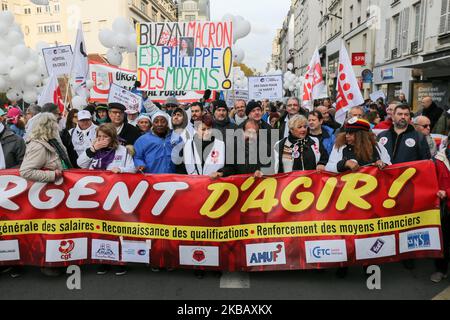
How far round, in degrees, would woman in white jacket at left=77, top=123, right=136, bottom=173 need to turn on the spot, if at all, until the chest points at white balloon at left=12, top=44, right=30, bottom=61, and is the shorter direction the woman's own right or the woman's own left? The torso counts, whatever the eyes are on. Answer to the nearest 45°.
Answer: approximately 135° to the woman's own right

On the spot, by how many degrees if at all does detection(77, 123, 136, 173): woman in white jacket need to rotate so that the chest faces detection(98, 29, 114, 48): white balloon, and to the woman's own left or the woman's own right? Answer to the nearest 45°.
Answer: approximately 135° to the woman's own right

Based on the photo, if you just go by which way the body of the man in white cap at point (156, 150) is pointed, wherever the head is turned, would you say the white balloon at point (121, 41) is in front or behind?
behind

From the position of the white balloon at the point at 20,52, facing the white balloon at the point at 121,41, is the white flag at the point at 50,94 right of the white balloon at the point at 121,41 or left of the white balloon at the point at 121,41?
right

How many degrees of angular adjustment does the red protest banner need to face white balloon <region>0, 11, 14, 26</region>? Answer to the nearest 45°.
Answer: approximately 135° to its right

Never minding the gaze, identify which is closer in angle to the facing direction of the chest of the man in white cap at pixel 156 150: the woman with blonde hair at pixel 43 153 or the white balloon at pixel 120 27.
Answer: the woman with blonde hair

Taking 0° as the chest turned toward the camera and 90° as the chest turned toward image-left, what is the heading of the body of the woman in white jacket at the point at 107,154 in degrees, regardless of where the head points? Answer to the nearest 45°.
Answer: approximately 45°
